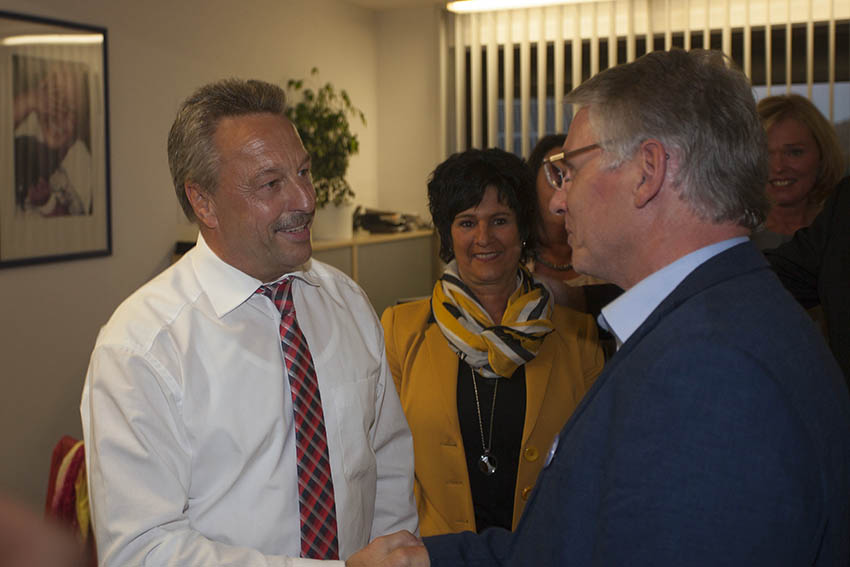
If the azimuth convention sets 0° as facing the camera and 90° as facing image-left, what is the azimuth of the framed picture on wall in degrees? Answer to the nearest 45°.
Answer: approximately 315°

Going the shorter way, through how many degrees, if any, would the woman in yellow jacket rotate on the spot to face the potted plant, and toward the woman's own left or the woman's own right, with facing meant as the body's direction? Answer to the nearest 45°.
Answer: approximately 180°

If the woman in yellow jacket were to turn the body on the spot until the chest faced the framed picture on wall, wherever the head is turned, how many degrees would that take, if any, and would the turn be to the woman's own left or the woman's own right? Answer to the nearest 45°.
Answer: approximately 135° to the woman's own right

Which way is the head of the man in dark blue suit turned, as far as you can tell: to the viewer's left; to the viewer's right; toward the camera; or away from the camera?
to the viewer's left

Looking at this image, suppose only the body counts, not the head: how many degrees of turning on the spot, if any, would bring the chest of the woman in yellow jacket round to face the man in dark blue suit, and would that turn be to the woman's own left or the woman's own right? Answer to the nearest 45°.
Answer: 0° — they already face them

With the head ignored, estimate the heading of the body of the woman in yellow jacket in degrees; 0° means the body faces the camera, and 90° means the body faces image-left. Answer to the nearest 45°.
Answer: approximately 0°

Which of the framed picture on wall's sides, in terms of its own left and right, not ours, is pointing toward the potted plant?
left

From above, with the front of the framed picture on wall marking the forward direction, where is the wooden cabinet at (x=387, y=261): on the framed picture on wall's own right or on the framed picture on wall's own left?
on the framed picture on wall's own left
